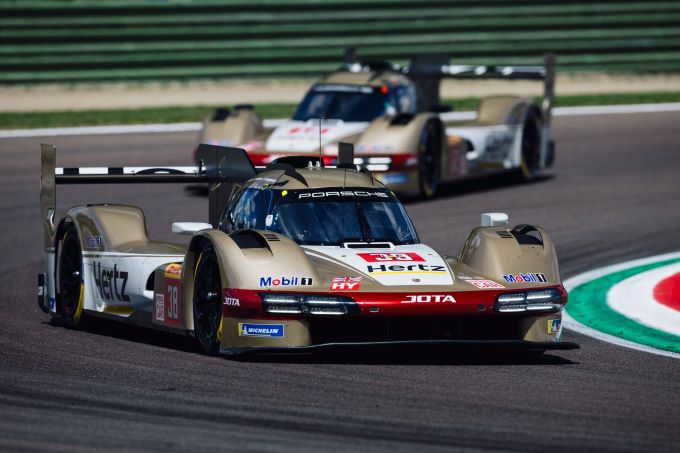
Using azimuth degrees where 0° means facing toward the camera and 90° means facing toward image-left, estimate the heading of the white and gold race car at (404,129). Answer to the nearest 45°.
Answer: approximately 45°

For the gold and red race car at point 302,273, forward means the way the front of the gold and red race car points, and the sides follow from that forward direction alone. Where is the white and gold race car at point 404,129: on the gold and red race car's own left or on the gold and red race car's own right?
on the gold and red race car's own left

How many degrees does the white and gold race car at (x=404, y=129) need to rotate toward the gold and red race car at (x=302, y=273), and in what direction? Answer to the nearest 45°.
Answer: approximately 45° to its left

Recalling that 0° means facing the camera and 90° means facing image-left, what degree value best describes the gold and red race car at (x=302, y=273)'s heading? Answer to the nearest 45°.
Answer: approximately 315°
